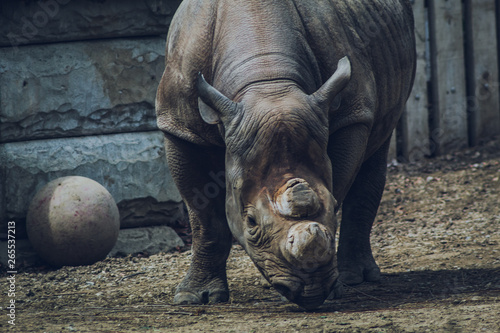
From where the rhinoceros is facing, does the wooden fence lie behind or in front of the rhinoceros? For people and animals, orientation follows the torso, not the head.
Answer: behind

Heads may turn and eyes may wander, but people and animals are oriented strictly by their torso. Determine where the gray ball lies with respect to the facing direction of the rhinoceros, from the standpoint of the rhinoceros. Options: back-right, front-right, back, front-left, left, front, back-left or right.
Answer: back-right

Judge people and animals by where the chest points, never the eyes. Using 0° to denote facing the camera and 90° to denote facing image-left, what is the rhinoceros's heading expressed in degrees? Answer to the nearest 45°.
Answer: approximately 0°
